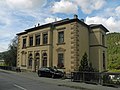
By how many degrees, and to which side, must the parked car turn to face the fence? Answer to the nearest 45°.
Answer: approximately 45° to its right

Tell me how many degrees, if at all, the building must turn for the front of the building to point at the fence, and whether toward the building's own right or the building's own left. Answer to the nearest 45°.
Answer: approximately 45° to the building's own left

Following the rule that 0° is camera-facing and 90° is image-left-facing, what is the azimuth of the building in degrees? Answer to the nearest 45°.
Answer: approximately 45°

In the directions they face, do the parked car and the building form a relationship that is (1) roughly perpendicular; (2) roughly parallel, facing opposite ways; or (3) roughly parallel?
roughly perpendicular
